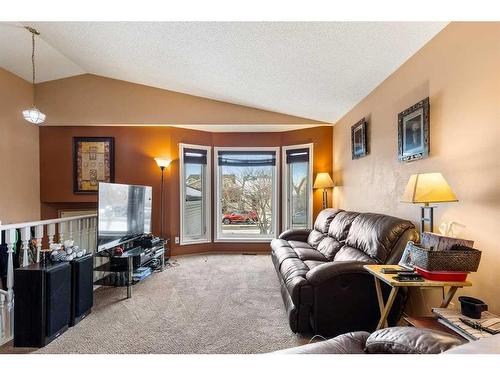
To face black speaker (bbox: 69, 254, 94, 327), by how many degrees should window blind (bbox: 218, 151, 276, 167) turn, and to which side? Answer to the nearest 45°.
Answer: approximately 45° to its right

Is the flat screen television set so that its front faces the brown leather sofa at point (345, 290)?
yes

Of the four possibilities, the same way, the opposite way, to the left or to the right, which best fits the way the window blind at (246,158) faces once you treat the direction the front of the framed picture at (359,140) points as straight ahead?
to the left

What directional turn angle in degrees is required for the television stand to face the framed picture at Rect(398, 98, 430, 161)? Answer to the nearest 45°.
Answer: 0° — it already faces it

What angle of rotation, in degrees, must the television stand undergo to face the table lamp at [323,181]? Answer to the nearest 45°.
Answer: approximately 45° to its left

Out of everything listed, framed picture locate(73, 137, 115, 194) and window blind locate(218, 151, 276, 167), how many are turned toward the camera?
2

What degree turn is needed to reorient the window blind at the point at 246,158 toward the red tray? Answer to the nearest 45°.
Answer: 0° — it already faces it

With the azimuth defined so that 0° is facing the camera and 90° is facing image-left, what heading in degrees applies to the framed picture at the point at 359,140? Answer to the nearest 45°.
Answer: approximately 45°

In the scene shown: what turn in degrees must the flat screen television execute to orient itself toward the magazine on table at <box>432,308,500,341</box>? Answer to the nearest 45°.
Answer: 0° — it already faces it

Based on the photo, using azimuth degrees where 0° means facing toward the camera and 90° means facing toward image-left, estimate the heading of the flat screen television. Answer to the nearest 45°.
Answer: approximately 315°

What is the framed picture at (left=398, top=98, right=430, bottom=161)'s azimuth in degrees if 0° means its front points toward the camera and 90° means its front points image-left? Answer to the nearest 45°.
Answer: approximately 45°
